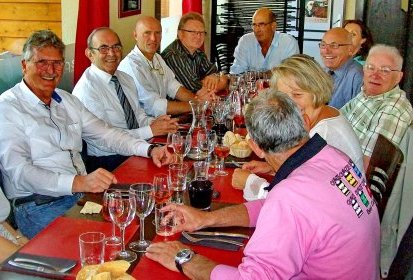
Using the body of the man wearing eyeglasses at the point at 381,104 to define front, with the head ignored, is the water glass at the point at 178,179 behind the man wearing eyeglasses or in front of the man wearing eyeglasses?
in front

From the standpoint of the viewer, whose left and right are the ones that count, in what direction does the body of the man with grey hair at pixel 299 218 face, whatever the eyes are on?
facing away from the viewer and to the left of the viewer

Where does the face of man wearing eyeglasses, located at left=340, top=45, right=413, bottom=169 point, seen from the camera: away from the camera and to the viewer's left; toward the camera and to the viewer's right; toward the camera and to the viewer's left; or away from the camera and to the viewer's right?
toward the camera and to the viewer's left

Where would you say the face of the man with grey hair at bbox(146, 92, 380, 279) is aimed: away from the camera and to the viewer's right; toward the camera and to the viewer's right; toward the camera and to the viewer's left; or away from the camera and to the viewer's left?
away from the camera and to the viewer's left

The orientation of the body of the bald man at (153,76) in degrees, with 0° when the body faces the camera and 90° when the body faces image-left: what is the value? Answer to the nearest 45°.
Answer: approximately 315°

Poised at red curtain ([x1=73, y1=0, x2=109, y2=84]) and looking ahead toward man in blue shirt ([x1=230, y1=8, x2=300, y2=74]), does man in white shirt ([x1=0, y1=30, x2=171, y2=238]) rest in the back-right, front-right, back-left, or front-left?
back-right

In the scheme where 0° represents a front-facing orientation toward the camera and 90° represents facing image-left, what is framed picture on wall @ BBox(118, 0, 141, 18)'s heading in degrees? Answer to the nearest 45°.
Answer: approximately 315°

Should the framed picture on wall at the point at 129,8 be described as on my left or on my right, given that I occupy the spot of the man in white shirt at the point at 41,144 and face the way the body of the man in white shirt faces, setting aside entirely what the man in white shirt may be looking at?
on my left

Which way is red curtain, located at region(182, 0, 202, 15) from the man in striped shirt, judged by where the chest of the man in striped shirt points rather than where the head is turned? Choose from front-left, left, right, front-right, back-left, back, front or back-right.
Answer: back-left

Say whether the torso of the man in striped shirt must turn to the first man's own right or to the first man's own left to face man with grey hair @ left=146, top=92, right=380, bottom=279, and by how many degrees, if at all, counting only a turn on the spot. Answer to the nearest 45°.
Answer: approximately 45° to the first man's own right

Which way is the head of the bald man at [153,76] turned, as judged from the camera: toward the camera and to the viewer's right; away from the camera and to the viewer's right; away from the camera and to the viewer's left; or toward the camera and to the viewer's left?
toward the camera and to the viewer's right

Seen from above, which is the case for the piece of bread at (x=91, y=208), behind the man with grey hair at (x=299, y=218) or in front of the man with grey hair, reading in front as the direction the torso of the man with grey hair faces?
in front

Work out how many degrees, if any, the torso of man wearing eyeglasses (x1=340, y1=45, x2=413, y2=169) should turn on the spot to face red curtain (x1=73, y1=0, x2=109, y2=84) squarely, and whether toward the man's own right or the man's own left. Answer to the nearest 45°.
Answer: approximately 45° to the man's own right

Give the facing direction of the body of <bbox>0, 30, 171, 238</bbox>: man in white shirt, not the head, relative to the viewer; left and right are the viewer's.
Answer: facing the viewer and to the right of the viewer
